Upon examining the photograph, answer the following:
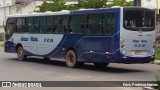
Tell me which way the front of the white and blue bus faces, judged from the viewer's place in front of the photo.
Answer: facing away from the viewer and to the left of the viewer
